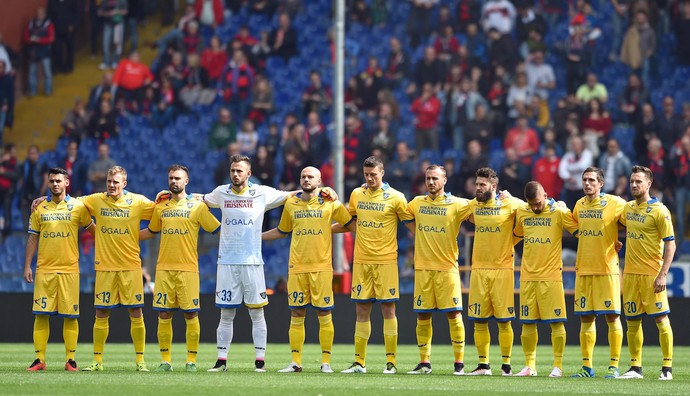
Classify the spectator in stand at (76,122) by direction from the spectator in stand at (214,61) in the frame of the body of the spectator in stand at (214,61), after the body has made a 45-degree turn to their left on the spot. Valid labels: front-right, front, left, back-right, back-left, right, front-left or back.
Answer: back-right

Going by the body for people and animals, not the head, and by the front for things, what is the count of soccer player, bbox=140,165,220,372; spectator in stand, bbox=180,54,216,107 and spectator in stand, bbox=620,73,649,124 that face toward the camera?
3

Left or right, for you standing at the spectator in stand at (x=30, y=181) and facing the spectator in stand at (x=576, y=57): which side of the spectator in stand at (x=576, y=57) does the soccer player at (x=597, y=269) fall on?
right

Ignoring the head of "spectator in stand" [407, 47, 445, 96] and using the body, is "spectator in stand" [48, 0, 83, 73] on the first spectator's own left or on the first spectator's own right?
on the first spectator's own right

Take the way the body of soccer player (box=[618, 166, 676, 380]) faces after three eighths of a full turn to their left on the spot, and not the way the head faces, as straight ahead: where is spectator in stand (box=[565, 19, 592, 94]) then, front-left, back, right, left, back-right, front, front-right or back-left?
left

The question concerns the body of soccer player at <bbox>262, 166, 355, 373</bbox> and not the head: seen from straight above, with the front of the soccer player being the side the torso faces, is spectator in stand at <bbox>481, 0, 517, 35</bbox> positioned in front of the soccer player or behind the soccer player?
behind

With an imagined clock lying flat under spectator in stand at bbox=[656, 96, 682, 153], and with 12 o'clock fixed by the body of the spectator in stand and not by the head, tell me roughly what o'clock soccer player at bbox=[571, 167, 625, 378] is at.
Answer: The soccer player is roughly at 12 o'clock from the spectator in stand.
